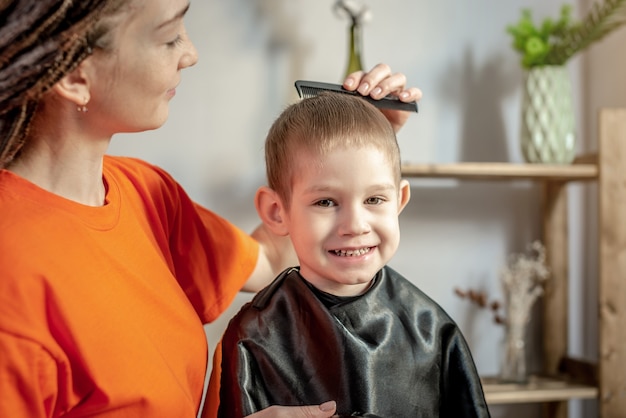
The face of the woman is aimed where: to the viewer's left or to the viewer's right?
to the viewer's right

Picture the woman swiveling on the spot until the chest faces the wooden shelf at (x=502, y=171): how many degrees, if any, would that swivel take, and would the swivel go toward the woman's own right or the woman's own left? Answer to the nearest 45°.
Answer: approximately 90° to the woman's own left

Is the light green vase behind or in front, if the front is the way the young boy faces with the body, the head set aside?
behind

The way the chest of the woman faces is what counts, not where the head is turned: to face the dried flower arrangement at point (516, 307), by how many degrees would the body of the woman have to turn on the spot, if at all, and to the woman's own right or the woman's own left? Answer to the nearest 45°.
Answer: approximately 90° to the woman's own left

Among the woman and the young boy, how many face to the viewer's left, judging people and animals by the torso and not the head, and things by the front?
0

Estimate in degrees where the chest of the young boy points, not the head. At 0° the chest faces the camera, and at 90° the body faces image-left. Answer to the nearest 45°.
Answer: approximately 0°

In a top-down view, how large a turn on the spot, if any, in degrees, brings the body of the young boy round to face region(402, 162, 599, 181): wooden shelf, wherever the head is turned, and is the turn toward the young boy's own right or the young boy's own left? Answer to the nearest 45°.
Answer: approximately 180°

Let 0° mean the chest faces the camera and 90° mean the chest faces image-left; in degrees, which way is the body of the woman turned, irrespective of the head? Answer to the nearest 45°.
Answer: approximately 315°
